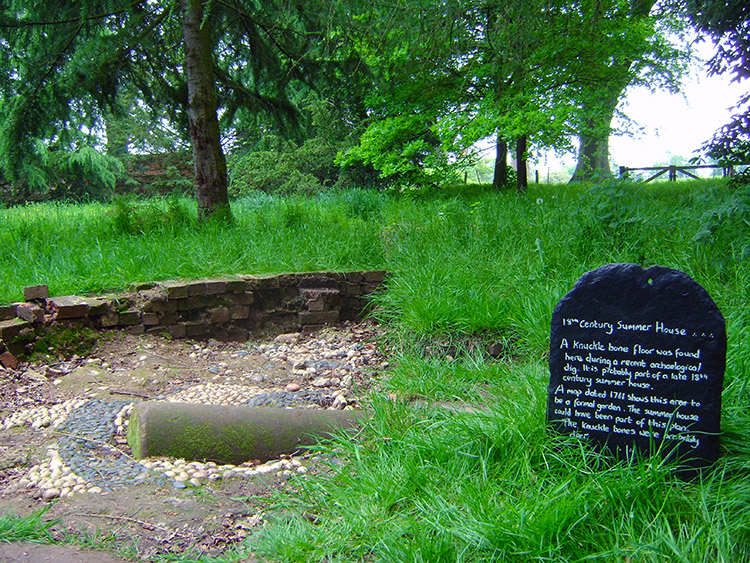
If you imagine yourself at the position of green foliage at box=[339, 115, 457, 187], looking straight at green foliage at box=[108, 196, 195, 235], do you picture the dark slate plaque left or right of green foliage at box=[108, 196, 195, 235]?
left

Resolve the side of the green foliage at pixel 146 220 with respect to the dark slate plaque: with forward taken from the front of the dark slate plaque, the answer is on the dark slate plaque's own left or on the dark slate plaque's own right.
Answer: on the dark slate plaque's own right

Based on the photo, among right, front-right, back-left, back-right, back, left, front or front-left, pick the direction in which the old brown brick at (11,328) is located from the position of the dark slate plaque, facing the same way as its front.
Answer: right

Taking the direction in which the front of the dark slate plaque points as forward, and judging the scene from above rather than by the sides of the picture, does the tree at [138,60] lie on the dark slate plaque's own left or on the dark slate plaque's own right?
on the dark slate plaque's own right

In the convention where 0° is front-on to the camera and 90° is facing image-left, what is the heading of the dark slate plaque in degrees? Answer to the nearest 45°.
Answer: approximately 0°

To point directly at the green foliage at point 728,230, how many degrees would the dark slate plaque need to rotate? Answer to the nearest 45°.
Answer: approximately 180°

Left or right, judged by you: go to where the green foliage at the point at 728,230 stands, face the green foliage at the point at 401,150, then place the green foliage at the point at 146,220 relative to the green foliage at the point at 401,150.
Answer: left

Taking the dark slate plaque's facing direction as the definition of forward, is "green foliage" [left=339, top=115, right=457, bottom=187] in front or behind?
behind

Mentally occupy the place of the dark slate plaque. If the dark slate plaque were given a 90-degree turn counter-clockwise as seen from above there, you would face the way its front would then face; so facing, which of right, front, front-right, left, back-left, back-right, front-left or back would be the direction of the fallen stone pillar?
back
